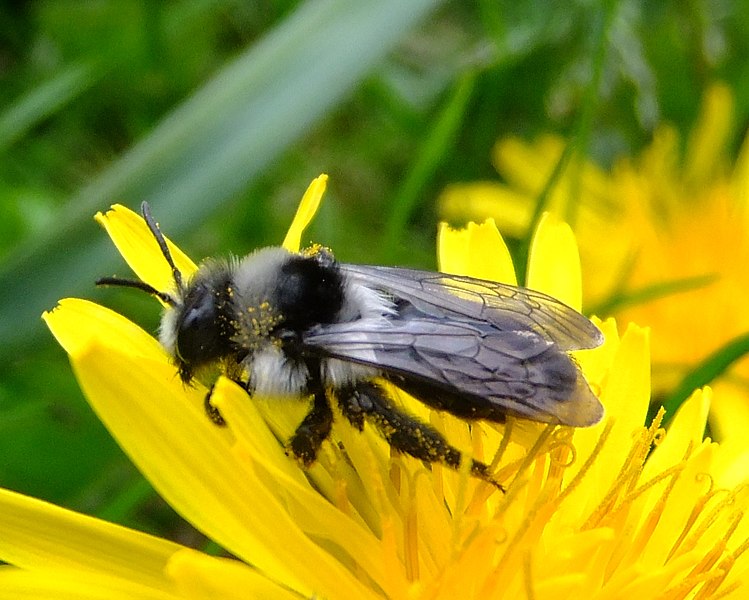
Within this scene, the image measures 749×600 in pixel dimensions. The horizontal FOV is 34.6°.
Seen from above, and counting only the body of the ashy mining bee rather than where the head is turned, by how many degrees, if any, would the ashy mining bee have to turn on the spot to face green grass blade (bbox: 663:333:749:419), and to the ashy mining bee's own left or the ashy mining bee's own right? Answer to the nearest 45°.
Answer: approximately 135° to the ashy mining bee's own right

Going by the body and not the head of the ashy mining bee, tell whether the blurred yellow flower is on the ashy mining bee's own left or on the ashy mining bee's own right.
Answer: on the ashy mining bee's own right

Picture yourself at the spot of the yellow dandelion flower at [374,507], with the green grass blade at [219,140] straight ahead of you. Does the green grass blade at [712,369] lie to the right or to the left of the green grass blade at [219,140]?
right

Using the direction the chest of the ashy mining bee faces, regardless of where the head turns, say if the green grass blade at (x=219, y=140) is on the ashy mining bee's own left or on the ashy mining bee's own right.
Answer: on the ashy mining bee's own right

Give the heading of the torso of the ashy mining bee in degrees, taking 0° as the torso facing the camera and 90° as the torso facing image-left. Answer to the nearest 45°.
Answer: approximately 90°

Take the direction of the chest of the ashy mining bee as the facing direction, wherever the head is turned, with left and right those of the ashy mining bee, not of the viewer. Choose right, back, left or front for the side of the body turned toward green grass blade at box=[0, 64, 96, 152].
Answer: right
